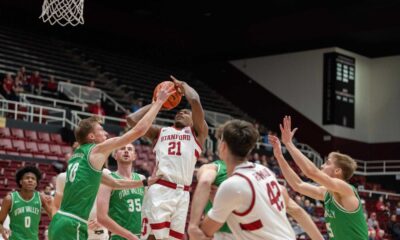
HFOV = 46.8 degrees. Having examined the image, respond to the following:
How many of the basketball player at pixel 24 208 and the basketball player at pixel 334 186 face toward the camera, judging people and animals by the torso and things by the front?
1

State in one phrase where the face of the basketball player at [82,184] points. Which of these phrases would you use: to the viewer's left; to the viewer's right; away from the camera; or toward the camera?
to the viewer's right

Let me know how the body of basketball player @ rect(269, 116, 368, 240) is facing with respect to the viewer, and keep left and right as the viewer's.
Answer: facing to the left of the viewer

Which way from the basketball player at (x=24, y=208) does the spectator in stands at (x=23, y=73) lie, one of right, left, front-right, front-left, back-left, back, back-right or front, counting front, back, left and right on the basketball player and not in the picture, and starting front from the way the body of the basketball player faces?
back

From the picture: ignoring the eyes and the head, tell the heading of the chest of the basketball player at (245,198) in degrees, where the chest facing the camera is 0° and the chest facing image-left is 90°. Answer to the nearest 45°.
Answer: approximately 135°

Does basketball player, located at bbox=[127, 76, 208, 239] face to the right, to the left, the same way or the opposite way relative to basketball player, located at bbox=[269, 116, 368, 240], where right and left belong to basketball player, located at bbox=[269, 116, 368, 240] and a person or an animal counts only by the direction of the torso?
to the left

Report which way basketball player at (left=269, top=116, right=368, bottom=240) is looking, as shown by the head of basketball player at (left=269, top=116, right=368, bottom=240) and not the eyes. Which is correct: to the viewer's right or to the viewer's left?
to the viewer's left

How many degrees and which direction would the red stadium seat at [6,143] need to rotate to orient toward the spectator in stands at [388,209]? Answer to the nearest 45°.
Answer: approximately 45° to its left
